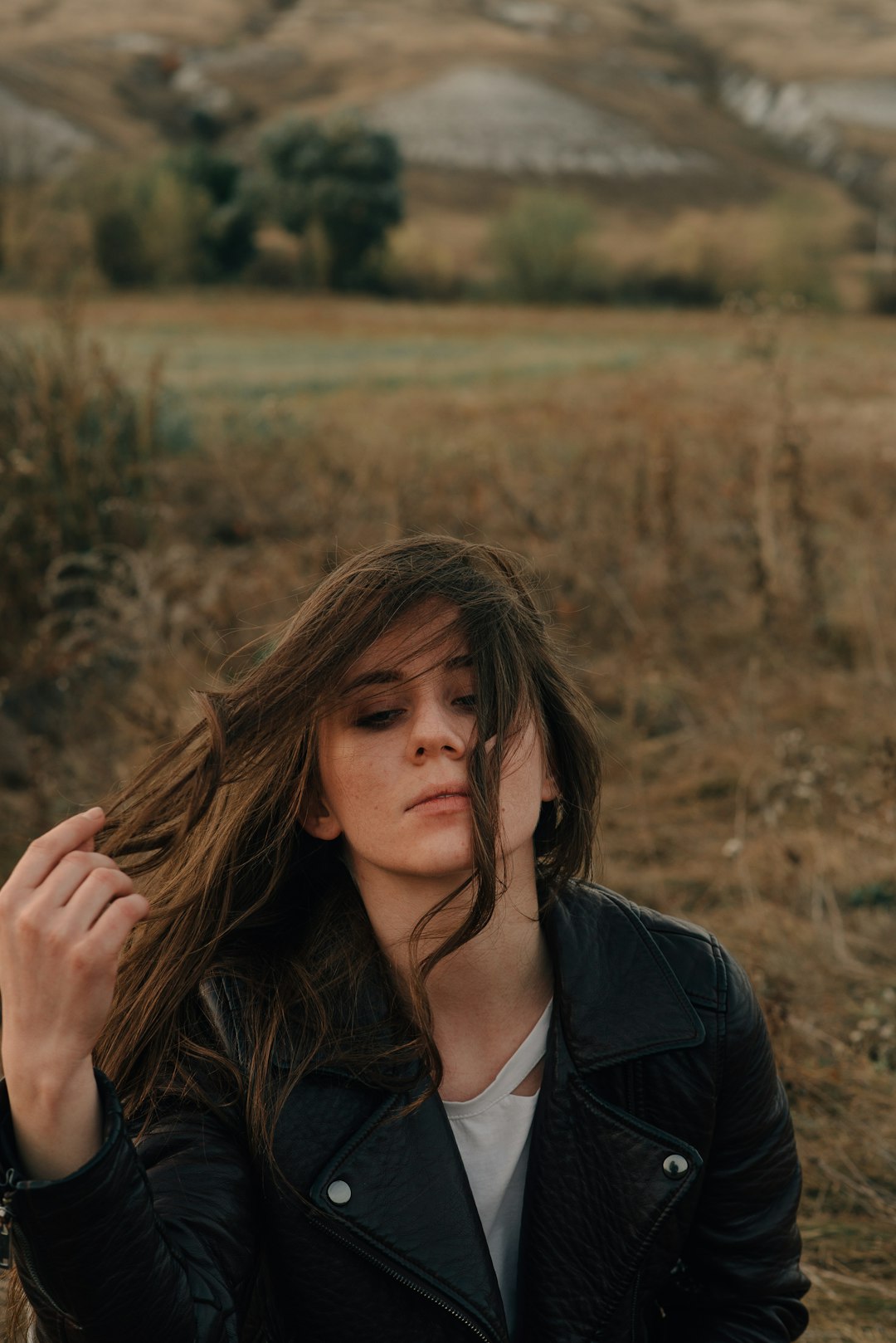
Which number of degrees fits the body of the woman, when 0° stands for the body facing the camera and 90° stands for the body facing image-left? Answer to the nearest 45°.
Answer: approximately 0°

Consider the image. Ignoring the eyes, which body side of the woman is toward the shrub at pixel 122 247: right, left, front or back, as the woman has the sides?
back

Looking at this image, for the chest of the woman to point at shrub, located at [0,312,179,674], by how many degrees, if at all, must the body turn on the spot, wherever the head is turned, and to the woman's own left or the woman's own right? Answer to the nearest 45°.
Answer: approximately 180°

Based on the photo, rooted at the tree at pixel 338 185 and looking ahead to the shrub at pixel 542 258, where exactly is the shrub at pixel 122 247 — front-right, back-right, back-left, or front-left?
back-right

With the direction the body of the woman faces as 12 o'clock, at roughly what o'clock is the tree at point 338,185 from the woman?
The tree is roughly at 6 o'clock from the woman.

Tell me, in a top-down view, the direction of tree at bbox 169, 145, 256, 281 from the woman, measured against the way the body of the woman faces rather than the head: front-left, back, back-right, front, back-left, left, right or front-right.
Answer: back

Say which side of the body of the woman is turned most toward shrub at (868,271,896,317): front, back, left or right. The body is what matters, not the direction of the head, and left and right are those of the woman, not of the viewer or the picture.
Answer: back

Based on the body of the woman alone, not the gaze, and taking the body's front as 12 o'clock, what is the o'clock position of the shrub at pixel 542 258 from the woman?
The shrub is roughly at 6 o'clock from the woman.
